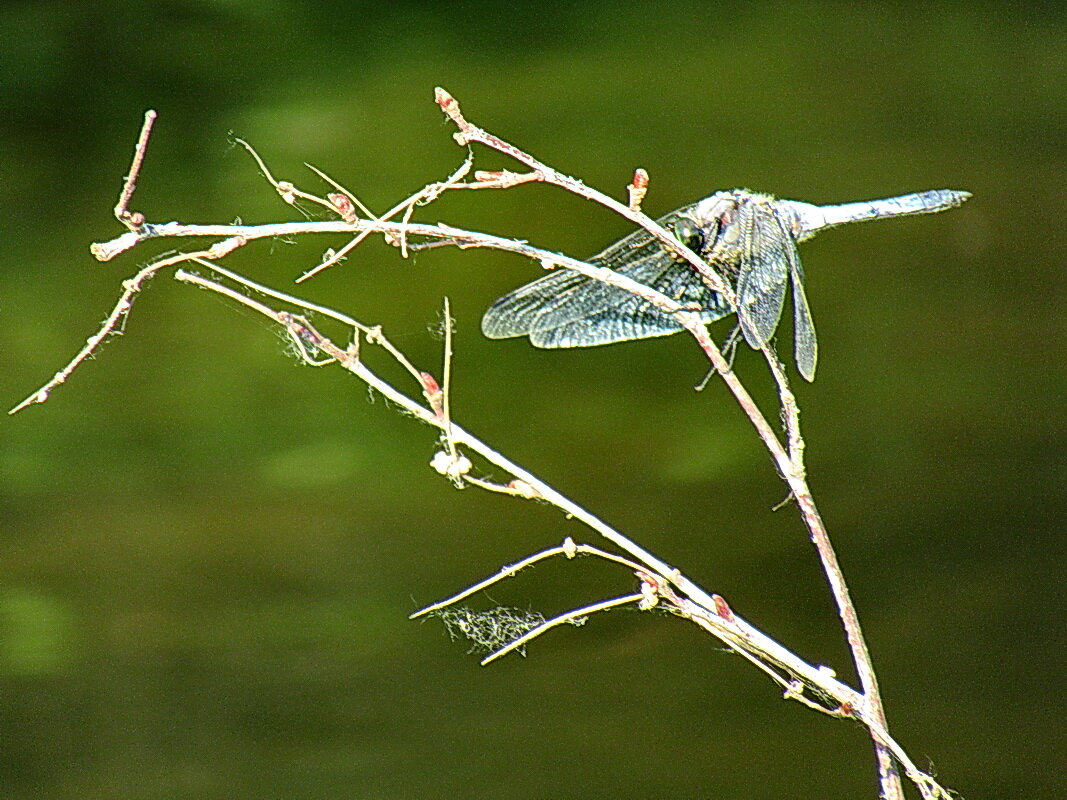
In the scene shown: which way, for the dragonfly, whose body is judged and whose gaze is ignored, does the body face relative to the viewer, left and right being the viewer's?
facing the viewer and to the left of the viewer
